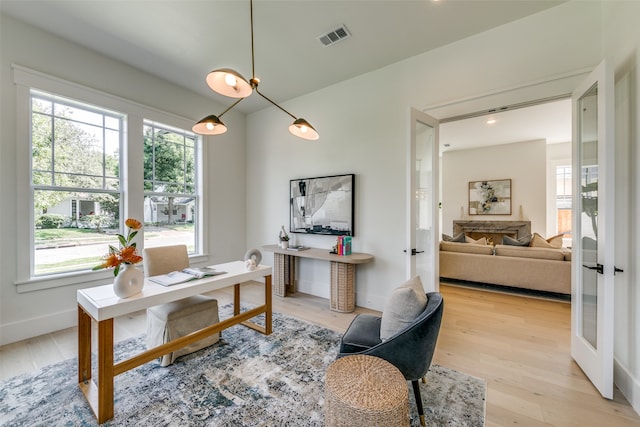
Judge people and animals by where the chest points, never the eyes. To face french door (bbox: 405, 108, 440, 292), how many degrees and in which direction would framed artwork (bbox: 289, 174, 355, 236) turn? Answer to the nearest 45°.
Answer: approximately 90° to its left

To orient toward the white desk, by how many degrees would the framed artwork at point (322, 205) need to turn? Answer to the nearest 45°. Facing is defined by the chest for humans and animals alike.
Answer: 0° — it already faces it

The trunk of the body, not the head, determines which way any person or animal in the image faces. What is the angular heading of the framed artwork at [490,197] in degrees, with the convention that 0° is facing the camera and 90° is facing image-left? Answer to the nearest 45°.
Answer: approximately 0°

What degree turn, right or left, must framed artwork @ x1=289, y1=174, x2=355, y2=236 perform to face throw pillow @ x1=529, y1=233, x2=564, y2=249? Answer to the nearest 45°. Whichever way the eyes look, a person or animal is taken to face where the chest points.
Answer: approximately 135° to its left

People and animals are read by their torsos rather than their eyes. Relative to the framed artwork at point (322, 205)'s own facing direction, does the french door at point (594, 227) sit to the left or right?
on its left

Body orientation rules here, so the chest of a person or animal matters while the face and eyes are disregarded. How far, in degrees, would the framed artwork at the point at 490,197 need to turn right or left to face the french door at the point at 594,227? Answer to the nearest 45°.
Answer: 0° — it already faces it

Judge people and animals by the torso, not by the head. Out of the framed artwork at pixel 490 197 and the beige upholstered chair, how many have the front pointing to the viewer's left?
0

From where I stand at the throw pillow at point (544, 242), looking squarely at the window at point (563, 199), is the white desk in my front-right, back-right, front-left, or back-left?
back-left

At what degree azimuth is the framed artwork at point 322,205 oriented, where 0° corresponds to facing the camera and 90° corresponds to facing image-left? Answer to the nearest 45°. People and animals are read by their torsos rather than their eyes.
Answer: approximately 45°

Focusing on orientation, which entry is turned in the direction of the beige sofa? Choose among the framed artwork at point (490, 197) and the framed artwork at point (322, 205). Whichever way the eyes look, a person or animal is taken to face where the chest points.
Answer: the framed artwork at point (490, 197)

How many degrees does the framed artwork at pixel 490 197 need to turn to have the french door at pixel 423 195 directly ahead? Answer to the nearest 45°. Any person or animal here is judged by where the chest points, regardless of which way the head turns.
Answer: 0° — it already faces it

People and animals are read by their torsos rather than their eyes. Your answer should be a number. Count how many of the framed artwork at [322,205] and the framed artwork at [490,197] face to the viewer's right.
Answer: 0
